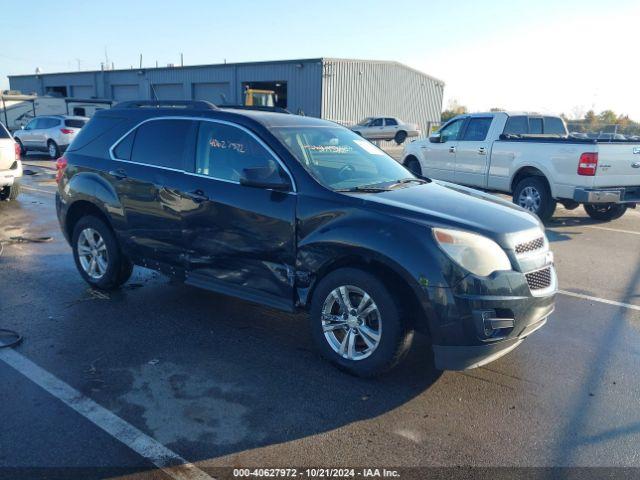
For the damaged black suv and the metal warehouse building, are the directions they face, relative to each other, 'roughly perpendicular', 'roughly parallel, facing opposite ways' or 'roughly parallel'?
roughly perpendicular

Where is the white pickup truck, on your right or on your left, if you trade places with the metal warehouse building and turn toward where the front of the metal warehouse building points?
on your left

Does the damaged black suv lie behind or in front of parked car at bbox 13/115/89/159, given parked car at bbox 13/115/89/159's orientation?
behind

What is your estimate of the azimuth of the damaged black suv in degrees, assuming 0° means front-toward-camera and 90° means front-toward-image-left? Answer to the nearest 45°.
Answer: approximately 315°

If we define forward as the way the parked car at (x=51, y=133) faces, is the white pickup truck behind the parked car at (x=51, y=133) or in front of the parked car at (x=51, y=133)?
behind

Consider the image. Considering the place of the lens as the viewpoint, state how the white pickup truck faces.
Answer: facing away from the viewer and to the left of the viewer

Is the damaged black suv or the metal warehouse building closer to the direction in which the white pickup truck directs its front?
the metal warehouse building

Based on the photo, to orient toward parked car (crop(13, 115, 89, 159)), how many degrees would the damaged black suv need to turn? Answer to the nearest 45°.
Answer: approximately 180°

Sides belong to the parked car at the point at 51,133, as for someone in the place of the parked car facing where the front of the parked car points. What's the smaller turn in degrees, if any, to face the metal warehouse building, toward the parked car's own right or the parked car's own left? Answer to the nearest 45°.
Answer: approximately 90° to the parked car's own right

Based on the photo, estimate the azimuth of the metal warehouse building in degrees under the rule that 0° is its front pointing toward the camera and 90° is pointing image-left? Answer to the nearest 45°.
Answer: approximately 45°

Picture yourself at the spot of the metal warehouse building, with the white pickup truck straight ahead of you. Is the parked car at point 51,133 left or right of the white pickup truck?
right

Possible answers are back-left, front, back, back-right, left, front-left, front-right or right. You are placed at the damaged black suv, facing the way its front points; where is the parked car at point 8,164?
back

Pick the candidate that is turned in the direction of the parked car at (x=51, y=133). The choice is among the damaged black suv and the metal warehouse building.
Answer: the metal warehouse building

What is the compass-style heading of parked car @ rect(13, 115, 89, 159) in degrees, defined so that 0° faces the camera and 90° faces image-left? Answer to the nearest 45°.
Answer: approximately 135°
